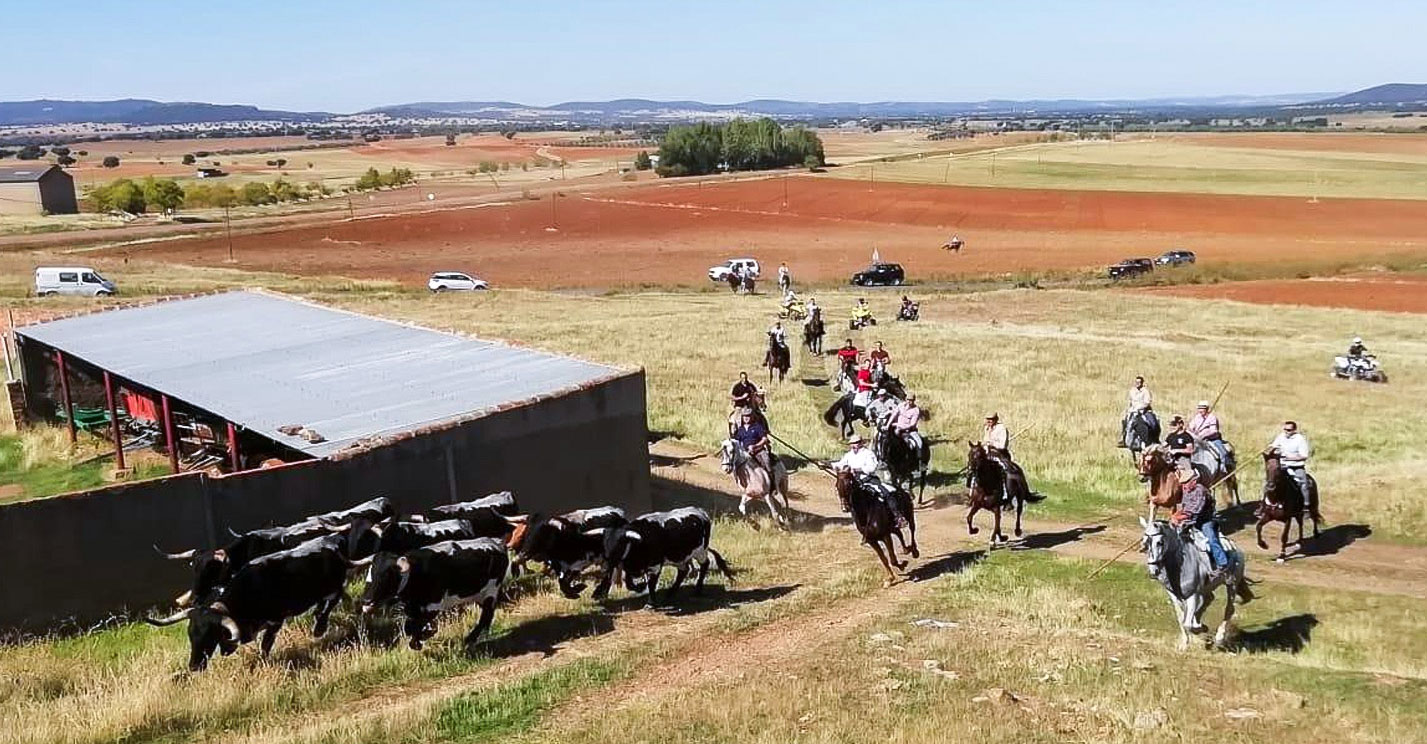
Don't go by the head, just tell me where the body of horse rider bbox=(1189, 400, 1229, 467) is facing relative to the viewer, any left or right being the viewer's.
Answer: facing the viewer and to the left of the viewer

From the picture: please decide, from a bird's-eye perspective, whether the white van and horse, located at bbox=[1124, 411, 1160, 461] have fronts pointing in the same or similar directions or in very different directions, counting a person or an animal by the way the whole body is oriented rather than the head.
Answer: very different directions

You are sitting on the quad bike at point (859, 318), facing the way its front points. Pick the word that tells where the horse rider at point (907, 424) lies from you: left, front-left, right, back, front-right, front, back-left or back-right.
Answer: front-left

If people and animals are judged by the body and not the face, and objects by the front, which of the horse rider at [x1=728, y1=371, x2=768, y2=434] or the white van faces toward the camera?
the horse rider

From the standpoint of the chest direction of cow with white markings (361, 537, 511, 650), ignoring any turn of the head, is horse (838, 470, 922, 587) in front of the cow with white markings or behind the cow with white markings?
behind

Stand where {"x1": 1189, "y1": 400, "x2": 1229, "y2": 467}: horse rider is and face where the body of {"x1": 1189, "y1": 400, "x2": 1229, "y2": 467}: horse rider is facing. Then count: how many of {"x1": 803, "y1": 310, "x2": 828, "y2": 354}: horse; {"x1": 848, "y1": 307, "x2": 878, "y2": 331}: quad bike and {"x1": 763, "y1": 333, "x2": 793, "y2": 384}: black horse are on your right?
3

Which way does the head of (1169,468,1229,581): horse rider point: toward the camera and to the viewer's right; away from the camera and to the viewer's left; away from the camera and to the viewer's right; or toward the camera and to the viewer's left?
toward the camera and to the viewer's left

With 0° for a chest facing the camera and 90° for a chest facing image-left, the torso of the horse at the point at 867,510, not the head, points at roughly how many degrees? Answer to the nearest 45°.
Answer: approximately 45°

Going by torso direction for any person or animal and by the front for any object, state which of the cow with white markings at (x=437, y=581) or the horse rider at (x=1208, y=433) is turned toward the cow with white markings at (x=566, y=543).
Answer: the horse rider

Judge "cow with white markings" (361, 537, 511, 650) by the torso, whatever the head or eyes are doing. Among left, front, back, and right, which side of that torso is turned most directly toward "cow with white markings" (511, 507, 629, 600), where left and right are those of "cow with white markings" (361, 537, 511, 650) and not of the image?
back

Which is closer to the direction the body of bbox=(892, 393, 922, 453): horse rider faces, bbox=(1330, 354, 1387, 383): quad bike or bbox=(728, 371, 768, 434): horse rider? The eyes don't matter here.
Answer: the horse rider

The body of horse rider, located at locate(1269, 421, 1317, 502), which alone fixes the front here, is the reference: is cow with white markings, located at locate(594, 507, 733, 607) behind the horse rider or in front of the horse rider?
in front

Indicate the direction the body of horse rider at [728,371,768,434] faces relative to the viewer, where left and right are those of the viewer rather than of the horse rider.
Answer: facing the viewer

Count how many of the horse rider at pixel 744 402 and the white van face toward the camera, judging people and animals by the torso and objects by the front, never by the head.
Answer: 1

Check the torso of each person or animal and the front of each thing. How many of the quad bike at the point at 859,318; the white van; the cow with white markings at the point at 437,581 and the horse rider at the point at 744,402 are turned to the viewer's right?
1

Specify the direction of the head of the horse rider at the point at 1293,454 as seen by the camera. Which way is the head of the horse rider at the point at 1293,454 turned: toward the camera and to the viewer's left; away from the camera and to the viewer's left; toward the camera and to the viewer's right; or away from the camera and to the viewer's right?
toward the camera and to the viewer's left
